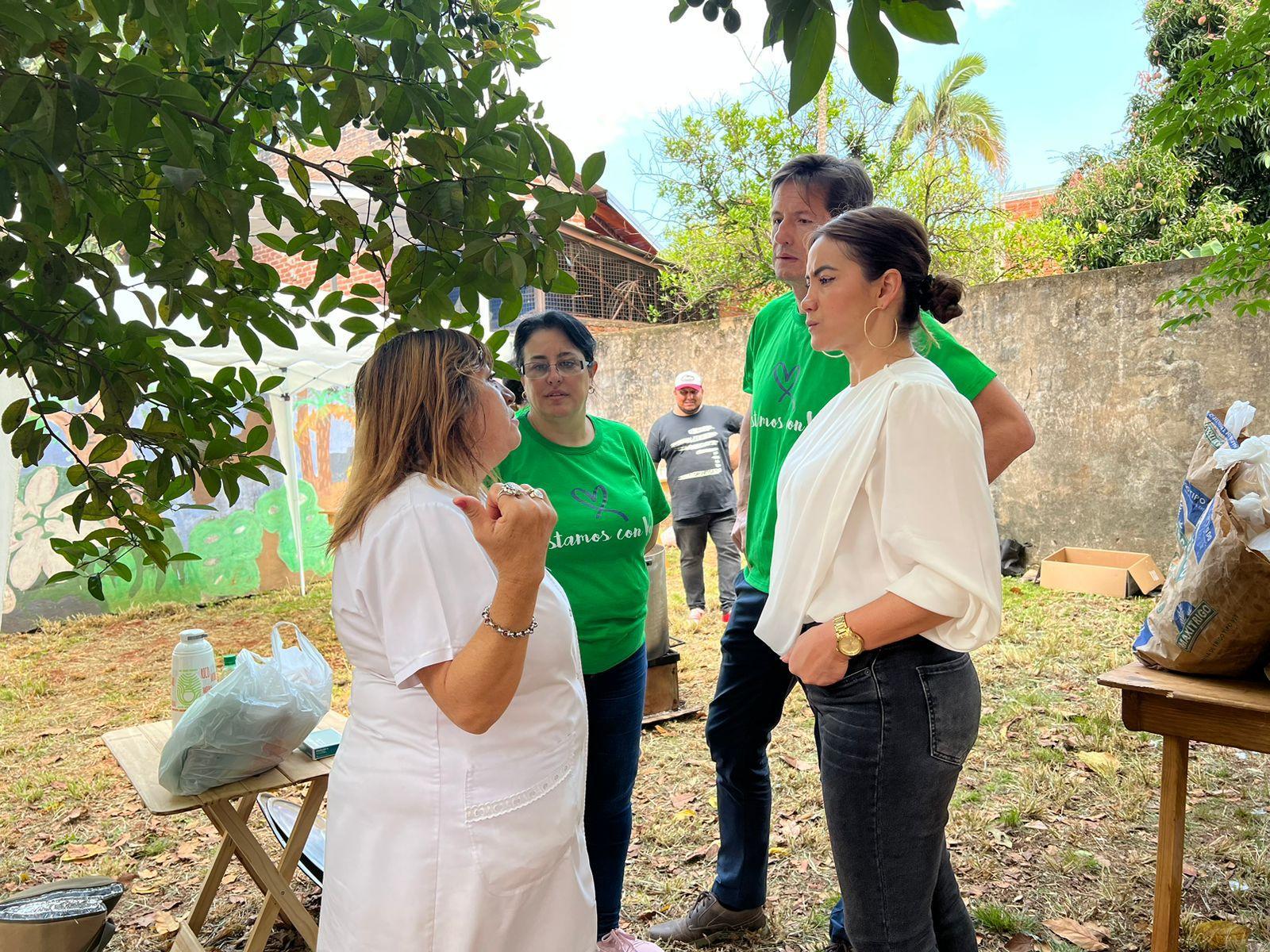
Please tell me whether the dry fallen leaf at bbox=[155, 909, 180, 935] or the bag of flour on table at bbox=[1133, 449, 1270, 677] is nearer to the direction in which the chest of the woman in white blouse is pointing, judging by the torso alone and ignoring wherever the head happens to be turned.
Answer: the dry fallen leaf

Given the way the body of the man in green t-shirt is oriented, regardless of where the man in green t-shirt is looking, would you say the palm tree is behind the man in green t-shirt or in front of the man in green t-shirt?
behind

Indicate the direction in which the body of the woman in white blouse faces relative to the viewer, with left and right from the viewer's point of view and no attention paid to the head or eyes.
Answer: facing to the left of the viewer

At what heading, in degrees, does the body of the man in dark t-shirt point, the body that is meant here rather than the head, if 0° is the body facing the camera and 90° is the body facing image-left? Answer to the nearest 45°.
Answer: approximately 0°

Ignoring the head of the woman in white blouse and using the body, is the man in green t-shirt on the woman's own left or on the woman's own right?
on the woman's own right

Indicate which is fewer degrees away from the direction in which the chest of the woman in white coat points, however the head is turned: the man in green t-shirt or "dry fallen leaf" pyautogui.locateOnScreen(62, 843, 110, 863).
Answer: the man in green t-shirt

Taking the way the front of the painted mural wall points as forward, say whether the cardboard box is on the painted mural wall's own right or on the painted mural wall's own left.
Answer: on the painted mural wall's own left

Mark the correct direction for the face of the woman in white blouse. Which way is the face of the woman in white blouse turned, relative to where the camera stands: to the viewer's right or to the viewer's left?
to the viewer's left

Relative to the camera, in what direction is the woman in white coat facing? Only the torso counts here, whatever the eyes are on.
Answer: to the viewer's right
